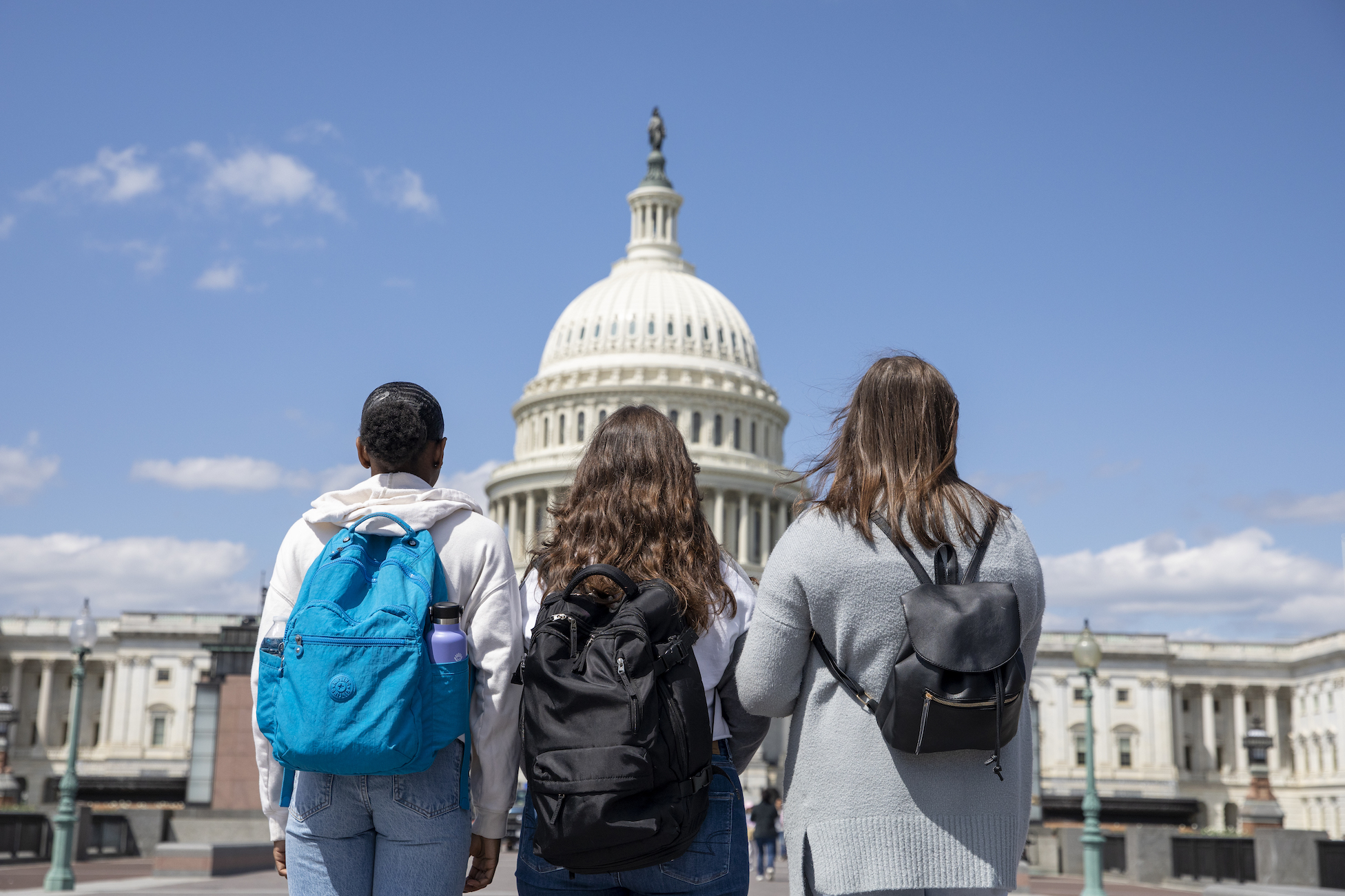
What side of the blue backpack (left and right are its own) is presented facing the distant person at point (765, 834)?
back

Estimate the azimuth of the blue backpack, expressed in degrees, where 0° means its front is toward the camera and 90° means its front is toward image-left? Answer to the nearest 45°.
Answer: approximately 0°

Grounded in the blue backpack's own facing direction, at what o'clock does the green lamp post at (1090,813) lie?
The green lamp post is roughly at 7 o'clock from the blue backpack.

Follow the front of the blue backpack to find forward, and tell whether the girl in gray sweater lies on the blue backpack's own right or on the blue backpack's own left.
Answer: on the blue backpack's own left

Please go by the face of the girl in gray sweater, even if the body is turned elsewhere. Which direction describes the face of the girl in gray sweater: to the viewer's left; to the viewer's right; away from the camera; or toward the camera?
away from the camera

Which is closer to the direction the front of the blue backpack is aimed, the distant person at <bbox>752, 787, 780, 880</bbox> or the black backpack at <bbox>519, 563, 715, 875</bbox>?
the black backpack

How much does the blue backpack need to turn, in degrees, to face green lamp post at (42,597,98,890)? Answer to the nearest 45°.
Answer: approximately 180°

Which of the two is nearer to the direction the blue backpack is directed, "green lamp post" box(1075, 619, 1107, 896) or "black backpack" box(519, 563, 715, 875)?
the black backpack

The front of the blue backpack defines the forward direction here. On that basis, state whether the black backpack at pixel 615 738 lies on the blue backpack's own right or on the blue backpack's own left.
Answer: on the blue backpack's own left
